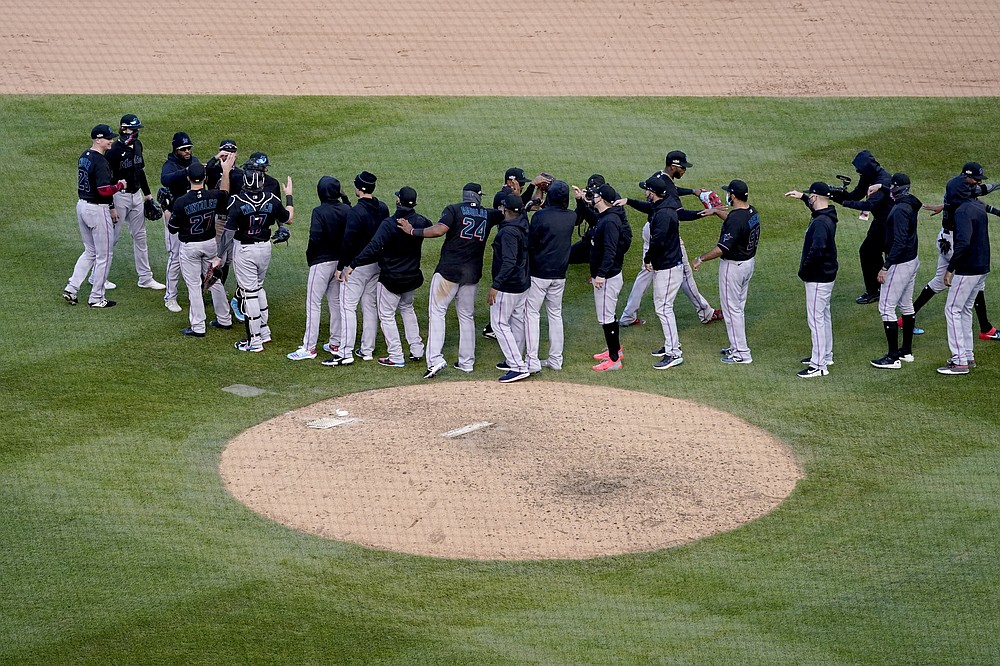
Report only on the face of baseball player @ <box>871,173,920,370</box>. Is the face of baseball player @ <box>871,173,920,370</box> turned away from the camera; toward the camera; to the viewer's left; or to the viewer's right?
to the viewer's left

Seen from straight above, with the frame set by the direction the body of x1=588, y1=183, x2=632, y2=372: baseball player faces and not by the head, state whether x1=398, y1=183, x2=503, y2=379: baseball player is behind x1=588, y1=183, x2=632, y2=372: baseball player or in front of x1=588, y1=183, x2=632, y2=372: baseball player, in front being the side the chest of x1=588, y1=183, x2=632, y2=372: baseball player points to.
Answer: in front

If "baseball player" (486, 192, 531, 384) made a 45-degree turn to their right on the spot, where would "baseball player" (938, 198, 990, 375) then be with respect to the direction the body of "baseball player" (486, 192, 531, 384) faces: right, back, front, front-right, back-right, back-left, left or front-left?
right

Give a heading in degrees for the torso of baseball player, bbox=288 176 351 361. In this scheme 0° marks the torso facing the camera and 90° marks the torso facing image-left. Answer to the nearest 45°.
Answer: approximately 135°

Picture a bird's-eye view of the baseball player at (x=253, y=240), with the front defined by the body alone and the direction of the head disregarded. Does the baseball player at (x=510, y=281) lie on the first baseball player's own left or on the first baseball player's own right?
on the first baseball player's own right

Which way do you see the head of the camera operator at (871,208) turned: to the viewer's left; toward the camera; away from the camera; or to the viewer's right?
to the viewer's left

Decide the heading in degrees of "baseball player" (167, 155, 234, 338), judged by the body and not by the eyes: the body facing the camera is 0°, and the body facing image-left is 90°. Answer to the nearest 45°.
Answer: approximately 180°

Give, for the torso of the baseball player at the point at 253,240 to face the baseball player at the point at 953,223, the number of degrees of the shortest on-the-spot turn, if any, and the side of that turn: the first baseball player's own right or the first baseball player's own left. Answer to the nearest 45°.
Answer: approximately 90° to the first baseball player's own right

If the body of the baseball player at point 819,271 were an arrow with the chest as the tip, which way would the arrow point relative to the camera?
to the viewer's left

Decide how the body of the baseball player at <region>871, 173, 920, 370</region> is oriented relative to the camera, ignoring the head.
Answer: to the viewer's left

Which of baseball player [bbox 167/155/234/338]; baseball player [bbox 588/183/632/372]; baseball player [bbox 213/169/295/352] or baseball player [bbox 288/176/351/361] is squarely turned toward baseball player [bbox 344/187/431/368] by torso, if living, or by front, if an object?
baseball player [bbox 588/183/632/372]

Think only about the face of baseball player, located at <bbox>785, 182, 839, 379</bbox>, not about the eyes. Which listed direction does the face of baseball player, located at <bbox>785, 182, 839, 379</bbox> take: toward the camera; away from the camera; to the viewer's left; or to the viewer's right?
to the viewer's left

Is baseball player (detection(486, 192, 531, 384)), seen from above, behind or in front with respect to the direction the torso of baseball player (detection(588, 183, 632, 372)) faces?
in front

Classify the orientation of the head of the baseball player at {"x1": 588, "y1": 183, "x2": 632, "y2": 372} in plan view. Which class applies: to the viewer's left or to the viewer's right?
to the viewer's left
